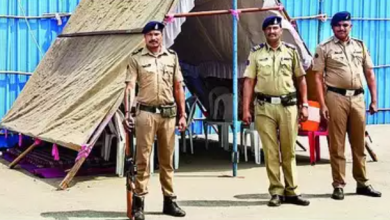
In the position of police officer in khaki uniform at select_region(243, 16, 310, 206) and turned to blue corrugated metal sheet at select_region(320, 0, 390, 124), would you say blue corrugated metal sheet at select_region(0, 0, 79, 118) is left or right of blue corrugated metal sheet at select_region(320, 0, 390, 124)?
left

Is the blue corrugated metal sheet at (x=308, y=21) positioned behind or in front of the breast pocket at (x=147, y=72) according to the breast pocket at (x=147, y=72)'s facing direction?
behind

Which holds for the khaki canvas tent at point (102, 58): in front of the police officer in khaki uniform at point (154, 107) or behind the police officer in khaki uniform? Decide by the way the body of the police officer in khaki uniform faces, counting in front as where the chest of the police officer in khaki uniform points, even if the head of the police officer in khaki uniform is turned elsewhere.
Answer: behind

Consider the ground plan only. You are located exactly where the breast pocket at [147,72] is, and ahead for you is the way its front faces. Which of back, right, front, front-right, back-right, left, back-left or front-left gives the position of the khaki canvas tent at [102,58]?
back

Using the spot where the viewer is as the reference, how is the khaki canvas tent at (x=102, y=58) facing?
facing the viewer and to the right of the viewer

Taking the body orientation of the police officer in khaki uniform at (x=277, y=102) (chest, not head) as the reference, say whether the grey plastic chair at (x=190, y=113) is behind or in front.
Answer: behind

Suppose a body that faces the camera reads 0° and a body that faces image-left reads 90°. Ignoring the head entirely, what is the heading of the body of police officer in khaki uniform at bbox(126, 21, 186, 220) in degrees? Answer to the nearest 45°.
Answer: approximately 0°

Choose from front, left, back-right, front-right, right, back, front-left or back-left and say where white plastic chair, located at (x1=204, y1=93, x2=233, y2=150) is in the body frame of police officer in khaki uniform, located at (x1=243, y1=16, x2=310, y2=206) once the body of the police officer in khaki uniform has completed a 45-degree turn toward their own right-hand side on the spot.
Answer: back-right

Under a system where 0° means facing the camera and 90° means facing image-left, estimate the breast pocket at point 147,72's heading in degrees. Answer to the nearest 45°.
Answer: approximately 0°
